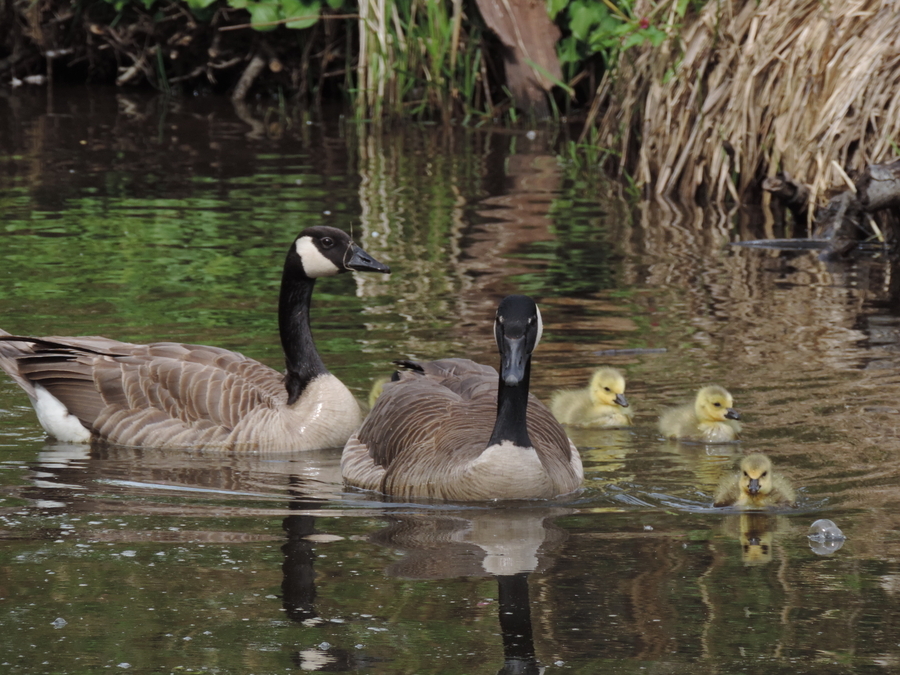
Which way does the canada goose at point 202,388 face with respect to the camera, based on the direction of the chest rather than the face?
to the viewer's right

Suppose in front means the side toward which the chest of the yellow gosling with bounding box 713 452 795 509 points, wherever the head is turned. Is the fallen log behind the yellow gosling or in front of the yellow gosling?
behind

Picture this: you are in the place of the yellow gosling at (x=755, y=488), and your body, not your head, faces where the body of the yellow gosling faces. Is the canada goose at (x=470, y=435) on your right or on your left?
on your right

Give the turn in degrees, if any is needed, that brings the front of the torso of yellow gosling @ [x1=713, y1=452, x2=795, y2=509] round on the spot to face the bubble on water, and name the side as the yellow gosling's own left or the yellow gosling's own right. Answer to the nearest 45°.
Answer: approximately 45° to the yellow gosling's own left

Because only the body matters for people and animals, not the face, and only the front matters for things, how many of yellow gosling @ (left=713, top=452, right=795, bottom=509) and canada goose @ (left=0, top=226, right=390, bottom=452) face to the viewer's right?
1

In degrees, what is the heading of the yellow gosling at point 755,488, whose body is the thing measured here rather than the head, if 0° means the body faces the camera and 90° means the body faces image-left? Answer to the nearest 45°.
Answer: approximately 0°

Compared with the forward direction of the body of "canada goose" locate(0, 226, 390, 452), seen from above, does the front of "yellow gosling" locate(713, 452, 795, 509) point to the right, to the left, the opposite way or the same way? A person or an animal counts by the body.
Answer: to the right

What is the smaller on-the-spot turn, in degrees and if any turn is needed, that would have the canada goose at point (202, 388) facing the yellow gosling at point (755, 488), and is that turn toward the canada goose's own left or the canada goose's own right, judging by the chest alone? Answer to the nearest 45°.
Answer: approximately 45° to the canada goose's own right

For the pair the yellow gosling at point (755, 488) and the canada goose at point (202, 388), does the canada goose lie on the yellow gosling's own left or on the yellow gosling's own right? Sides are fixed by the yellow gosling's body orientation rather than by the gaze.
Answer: on the yellow gosling's own right
